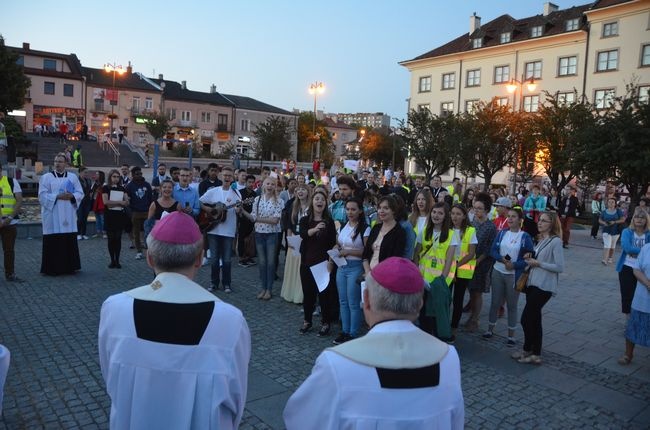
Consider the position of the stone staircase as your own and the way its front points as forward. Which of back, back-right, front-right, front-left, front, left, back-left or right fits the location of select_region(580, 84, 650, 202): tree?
front-left

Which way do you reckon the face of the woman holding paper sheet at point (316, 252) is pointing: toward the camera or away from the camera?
toward the camera

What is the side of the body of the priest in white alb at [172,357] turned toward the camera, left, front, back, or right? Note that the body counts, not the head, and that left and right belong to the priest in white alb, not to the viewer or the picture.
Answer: back

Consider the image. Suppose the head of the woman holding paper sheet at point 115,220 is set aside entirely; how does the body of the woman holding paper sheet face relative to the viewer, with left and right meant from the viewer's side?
facing the viewer

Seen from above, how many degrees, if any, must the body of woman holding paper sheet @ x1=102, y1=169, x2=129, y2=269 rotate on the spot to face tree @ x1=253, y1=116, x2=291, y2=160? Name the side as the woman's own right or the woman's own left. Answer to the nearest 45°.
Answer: approximately 180°

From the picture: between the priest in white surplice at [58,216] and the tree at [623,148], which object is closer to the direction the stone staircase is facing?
the priest in white surplice

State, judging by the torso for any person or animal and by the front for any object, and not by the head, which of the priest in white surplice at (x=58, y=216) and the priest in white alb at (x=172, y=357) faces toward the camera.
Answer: the priest in white surplice at (x=58, y=216)

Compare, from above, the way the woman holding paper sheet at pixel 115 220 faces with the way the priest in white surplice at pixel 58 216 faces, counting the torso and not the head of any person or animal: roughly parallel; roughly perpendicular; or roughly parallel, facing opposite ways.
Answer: roughly parallel

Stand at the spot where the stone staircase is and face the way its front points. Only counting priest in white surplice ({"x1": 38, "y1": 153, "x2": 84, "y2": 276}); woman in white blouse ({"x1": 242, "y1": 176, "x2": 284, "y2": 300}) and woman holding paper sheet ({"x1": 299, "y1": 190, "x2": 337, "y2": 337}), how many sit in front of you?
3

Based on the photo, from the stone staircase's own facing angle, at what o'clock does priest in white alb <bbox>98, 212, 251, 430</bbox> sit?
The priest in white alb is roughly at 12 o'clock from the stone staircase.

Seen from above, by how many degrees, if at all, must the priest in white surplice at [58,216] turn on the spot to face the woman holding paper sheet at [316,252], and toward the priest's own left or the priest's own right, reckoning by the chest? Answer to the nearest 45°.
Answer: approximately 45° to the priest's own left

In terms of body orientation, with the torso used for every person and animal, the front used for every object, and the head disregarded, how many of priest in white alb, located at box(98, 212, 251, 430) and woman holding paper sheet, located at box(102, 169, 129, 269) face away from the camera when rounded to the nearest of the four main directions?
1

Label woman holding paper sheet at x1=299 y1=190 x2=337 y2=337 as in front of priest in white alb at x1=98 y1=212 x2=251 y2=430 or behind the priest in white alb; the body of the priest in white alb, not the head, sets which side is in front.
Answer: in front

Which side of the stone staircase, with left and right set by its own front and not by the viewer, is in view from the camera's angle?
front

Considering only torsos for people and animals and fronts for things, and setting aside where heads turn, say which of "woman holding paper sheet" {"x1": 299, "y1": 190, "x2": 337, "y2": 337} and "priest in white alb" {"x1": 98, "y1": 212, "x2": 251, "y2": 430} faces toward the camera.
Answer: the woman holding paper sheet

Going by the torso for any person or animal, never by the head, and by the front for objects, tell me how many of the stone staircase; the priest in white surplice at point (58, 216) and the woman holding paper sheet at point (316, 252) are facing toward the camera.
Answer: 3

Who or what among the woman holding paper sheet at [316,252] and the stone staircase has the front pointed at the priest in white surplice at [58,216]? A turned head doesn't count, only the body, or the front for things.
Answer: the stone staircase

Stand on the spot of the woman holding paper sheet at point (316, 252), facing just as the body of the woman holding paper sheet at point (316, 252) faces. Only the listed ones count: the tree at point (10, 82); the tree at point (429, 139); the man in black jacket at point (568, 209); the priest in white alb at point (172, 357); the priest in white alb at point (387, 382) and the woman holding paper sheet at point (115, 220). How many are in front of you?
2
